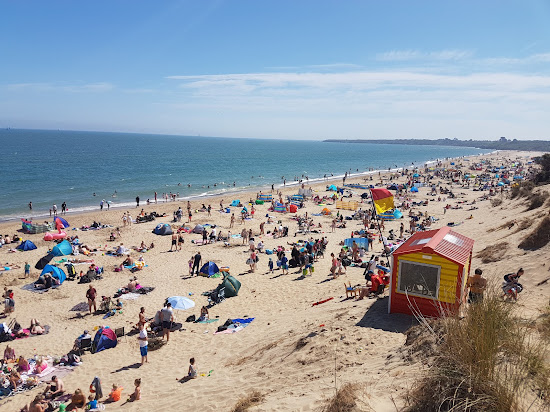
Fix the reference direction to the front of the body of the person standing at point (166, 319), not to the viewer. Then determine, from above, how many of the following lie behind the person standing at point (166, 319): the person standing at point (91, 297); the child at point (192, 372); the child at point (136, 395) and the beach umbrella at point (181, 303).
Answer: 2
